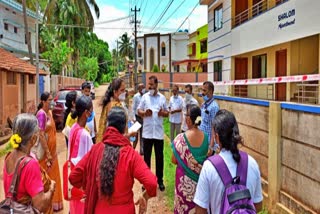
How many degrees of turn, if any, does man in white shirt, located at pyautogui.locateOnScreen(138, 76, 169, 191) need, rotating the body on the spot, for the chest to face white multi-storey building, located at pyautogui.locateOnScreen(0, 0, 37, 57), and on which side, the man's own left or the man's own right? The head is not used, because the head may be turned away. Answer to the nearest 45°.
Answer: approximately 135° to the man's own right

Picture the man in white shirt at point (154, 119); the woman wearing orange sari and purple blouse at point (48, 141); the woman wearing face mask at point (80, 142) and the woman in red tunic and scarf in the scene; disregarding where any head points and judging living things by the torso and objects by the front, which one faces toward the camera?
the man in white shirt

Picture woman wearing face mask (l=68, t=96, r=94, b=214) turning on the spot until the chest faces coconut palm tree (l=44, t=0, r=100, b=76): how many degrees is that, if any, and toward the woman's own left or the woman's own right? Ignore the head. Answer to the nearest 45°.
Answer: approximately 45° to the woman's own left

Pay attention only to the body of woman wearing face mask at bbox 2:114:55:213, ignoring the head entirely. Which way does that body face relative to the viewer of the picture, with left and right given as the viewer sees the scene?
facing away from the viewer and to the right of the viewer

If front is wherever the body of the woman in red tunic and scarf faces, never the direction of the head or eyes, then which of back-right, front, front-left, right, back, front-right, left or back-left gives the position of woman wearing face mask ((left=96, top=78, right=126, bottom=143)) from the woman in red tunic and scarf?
front

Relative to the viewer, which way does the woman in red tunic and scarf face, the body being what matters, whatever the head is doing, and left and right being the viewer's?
facing away from the viewer

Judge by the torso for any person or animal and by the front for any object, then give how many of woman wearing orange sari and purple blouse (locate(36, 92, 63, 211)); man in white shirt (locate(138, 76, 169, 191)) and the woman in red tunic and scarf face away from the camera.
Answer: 1

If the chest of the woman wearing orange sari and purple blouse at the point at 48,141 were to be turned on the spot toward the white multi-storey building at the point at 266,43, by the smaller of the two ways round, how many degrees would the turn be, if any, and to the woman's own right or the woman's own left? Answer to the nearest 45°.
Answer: approximately 45° to the woman's own left

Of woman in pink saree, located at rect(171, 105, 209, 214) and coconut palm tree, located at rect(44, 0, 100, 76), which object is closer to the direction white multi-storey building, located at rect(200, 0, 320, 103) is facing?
the woman in pink saree

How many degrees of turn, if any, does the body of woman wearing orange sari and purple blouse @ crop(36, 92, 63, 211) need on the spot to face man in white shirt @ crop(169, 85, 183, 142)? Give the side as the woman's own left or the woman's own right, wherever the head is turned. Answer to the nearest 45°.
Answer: approximately 45° to the woman's own left

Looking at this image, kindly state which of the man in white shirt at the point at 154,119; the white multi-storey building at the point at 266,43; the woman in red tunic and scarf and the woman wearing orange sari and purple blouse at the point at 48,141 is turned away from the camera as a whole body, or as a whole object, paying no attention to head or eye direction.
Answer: the woman in red tunic and scarf

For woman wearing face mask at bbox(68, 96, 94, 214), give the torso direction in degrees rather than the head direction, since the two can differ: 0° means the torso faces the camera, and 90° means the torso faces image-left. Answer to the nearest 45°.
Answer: approximately 225°

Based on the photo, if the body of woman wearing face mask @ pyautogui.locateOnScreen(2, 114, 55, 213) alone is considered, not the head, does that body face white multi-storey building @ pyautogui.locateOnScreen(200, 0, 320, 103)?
yes

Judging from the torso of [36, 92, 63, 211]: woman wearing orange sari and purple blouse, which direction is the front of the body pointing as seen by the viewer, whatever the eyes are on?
to the viewer's right

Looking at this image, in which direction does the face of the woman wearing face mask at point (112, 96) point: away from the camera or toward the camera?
toward the camera

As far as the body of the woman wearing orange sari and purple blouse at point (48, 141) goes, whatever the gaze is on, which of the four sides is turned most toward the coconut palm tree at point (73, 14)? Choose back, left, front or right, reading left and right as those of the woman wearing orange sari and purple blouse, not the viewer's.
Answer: left

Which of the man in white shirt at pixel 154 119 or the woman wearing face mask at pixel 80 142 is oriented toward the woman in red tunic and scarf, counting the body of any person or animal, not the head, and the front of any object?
the man in white shirt

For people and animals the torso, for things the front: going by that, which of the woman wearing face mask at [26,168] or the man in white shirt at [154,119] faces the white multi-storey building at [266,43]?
the woman wearing face mask

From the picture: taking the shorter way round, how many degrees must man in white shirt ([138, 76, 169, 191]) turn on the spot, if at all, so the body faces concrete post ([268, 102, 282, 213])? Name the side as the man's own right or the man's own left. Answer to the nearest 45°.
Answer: approximately 45° to the man's own left

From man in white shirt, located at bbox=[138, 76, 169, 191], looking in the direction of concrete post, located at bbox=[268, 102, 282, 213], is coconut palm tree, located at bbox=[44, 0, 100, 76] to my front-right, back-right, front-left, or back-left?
back-left

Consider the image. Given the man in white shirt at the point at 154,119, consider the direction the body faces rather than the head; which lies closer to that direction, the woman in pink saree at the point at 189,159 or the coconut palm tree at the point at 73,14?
the woman in pink saree

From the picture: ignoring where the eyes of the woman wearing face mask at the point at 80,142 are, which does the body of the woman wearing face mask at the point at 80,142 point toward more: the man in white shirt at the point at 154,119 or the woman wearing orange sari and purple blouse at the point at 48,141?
the man in white shirt

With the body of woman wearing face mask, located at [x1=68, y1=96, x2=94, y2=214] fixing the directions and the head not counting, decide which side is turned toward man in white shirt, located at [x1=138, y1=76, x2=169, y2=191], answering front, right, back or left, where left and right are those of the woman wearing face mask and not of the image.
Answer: front
